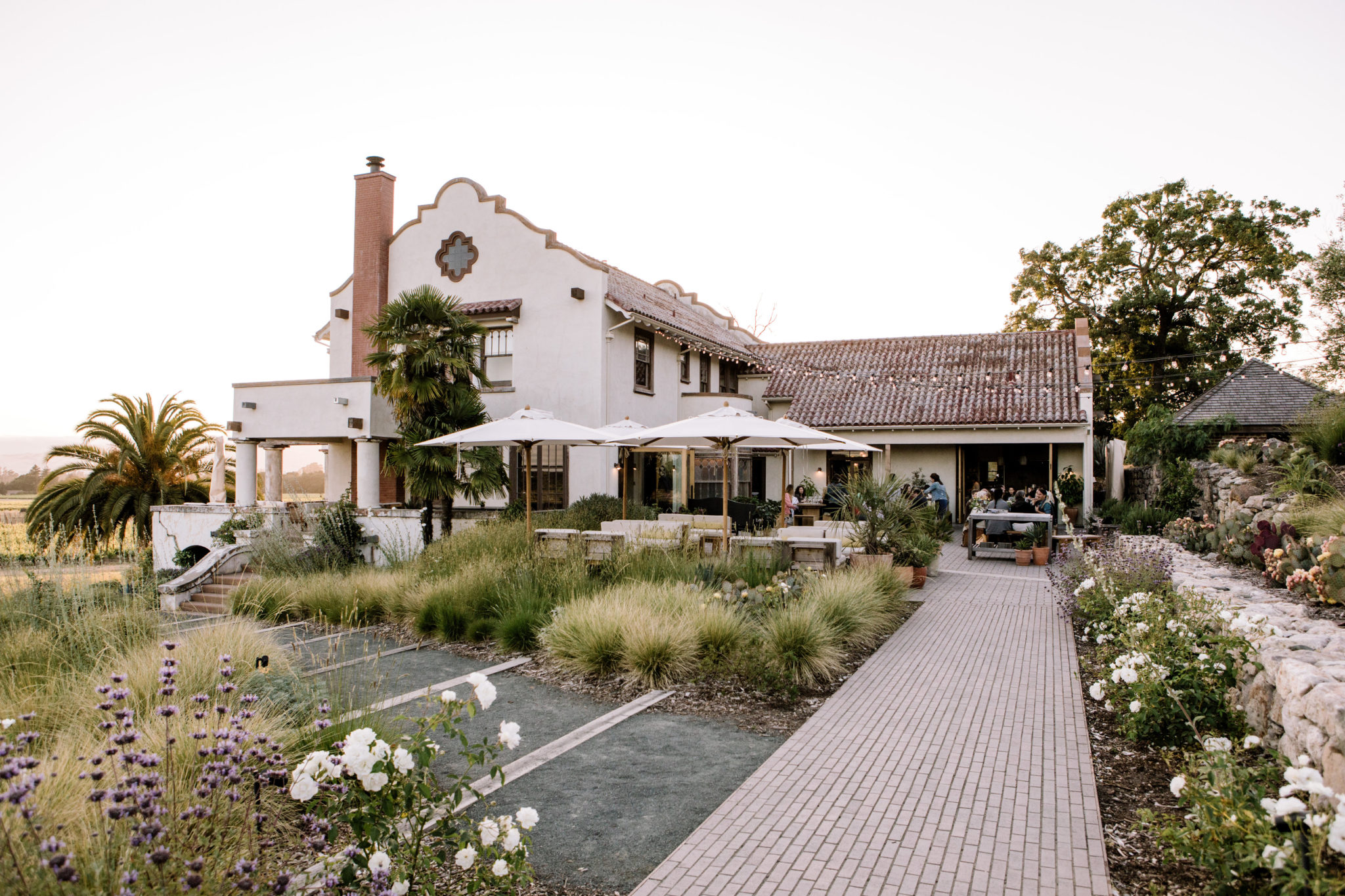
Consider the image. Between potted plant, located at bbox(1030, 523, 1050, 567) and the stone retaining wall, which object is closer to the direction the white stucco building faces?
the stone retaining wall

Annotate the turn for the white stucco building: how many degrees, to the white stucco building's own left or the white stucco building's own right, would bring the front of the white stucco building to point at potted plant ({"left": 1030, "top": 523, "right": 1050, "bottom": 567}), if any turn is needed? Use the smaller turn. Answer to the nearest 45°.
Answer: approximately 90° to the white stucco building's own left

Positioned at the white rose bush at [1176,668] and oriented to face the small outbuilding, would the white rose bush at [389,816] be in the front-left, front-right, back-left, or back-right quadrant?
back-left

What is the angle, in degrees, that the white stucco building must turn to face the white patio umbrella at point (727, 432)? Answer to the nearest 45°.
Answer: approximately 45° to its left

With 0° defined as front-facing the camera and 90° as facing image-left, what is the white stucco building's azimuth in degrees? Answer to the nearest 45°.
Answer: approximately 45°

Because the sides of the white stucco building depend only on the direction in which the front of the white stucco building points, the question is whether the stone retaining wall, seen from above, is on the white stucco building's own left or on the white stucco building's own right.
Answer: on the white stucco building's own left

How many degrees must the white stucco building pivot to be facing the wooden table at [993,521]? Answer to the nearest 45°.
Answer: approximately 90° to its left

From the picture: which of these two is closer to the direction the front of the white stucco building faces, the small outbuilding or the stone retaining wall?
the stone retaining wall

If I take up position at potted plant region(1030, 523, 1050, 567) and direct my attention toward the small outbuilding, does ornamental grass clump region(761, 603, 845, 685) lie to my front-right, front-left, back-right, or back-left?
back-right
